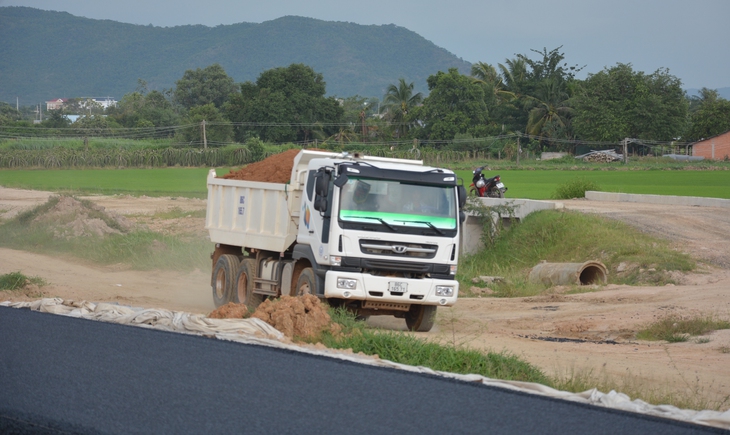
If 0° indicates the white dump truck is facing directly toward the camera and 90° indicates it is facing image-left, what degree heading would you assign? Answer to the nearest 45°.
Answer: approximately 315°

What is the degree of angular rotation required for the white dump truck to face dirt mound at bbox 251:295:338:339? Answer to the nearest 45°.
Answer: approximately 90° to its right

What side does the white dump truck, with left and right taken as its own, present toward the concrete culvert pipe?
left

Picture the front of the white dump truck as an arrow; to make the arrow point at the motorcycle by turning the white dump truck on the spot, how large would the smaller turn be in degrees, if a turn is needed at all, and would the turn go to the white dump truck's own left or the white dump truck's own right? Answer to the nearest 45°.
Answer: approximately 135° to the white dump truck's own left

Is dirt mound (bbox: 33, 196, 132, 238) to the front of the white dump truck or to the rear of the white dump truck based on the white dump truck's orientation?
to the rear

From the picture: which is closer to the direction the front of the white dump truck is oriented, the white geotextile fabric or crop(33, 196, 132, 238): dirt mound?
the white geotextile fabric
